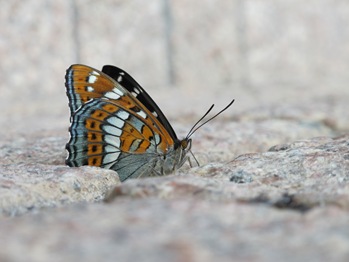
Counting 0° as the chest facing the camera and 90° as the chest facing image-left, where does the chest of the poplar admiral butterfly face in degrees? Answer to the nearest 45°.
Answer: approximately 270°
